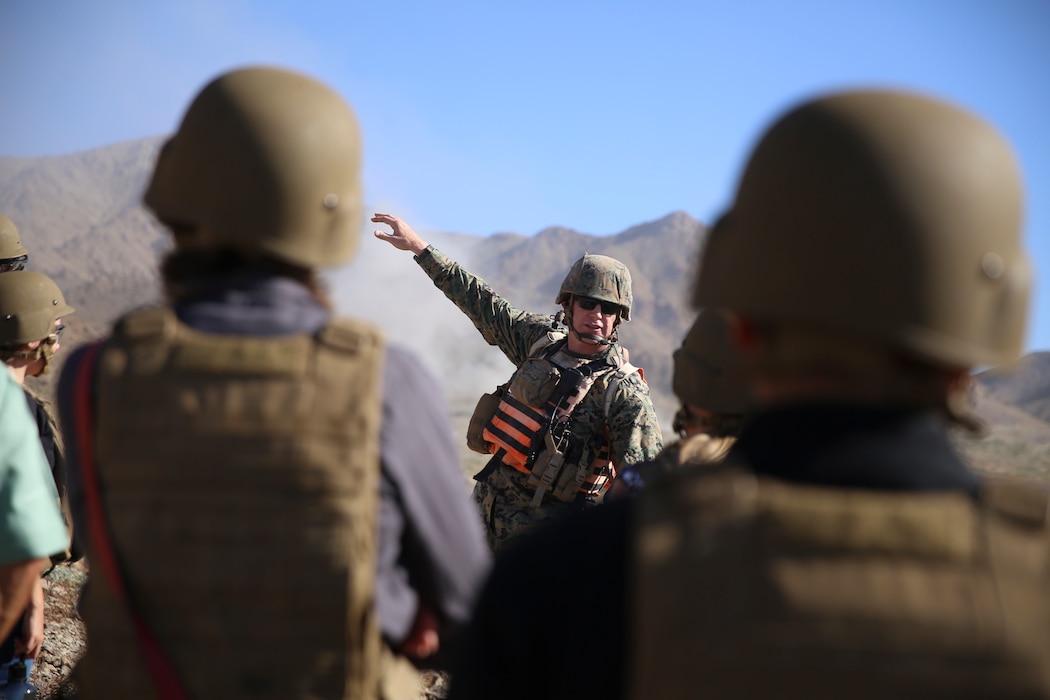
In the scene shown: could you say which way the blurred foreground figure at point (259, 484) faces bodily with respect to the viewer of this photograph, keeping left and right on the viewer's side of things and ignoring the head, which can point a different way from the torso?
facing away from the viewer

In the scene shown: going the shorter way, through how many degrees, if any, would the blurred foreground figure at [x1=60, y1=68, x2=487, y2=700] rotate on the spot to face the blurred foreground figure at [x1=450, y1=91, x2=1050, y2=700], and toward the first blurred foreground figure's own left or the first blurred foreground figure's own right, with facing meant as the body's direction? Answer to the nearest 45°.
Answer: approximately 135° to the first blurred foreground figure's own right

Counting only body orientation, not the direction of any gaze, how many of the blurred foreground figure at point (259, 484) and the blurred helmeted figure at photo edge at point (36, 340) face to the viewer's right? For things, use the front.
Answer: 1

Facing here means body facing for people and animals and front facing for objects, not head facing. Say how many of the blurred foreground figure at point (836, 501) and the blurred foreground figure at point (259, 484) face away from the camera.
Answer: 2

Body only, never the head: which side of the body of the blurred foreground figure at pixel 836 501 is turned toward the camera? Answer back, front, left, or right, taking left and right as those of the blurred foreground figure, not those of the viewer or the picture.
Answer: back

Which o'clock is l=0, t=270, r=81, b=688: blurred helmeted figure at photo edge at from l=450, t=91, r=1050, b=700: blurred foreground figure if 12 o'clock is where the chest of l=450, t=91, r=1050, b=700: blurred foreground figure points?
l=0, t=270, r=81, b=688: blurred helmeted figure at photo edge is roughly at 10 o'clock from l=450, t=91, r=1050, b=700: blurred foreground figure.

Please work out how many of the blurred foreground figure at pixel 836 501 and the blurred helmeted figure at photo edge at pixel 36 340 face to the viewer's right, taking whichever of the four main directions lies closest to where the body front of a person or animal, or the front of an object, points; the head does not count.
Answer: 1

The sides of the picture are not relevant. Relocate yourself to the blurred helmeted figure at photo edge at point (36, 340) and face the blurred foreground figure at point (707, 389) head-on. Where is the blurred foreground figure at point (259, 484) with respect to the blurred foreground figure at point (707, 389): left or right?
right

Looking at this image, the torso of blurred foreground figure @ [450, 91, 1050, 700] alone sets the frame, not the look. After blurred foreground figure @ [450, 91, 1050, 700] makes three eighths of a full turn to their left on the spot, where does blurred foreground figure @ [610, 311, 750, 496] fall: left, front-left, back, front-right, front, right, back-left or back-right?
back-right

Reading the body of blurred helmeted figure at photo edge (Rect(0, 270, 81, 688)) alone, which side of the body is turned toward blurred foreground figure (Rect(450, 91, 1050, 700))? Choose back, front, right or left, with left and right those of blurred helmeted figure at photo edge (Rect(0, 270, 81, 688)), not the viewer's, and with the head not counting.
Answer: right

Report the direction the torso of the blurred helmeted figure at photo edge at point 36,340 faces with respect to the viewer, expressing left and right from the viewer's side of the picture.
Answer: facing to the right of the viewer

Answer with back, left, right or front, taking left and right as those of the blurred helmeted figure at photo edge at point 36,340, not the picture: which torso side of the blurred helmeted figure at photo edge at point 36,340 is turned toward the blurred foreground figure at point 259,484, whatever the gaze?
right
